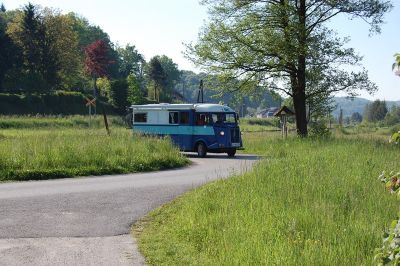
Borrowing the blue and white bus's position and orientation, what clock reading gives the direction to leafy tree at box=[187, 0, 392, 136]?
The leafy tree is roughly at 10 o'clock from the blue and white bus.

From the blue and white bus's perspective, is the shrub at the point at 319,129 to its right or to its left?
on its left

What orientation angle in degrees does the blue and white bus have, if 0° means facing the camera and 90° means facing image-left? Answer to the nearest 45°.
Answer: approximately 315°
